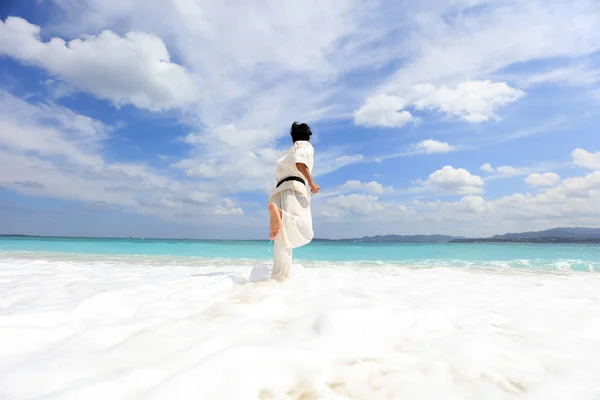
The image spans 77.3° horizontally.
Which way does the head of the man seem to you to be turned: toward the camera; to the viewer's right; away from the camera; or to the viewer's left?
away from the camera

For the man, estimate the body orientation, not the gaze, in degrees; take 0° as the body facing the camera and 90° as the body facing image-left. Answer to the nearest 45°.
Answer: approximately 225°
